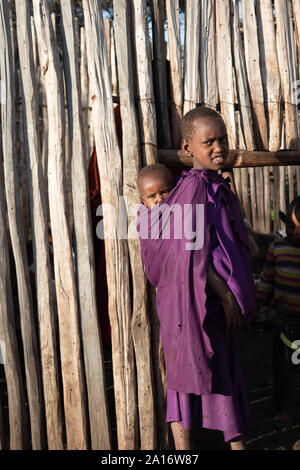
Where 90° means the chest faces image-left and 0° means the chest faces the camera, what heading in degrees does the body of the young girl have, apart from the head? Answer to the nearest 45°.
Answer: approximately 315°

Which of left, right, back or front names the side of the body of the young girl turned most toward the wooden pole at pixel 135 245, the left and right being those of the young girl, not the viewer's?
back

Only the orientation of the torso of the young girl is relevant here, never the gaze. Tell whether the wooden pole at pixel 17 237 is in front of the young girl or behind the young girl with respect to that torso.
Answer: behind
